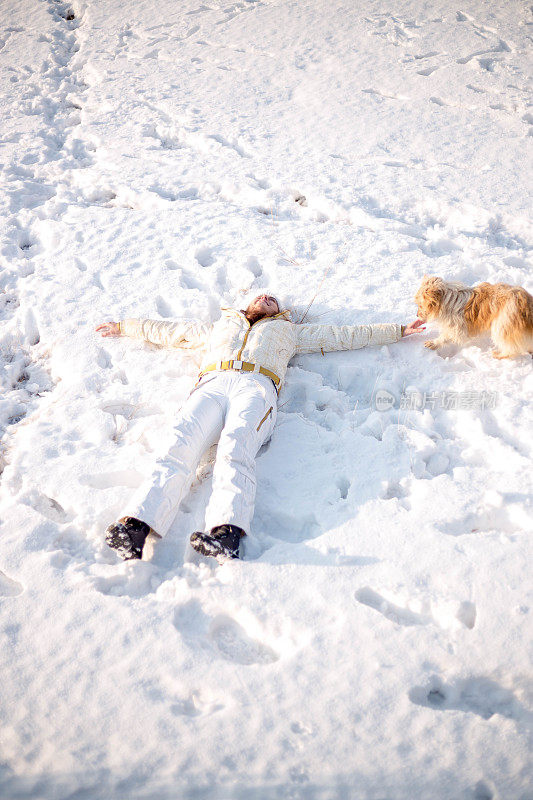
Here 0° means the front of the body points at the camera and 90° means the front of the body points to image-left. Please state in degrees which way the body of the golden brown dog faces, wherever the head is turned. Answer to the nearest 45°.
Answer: approximately 90°

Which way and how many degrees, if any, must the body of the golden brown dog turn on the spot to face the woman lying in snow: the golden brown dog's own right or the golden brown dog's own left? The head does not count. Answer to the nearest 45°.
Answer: approximately 45° to the golden brown dog's own left
